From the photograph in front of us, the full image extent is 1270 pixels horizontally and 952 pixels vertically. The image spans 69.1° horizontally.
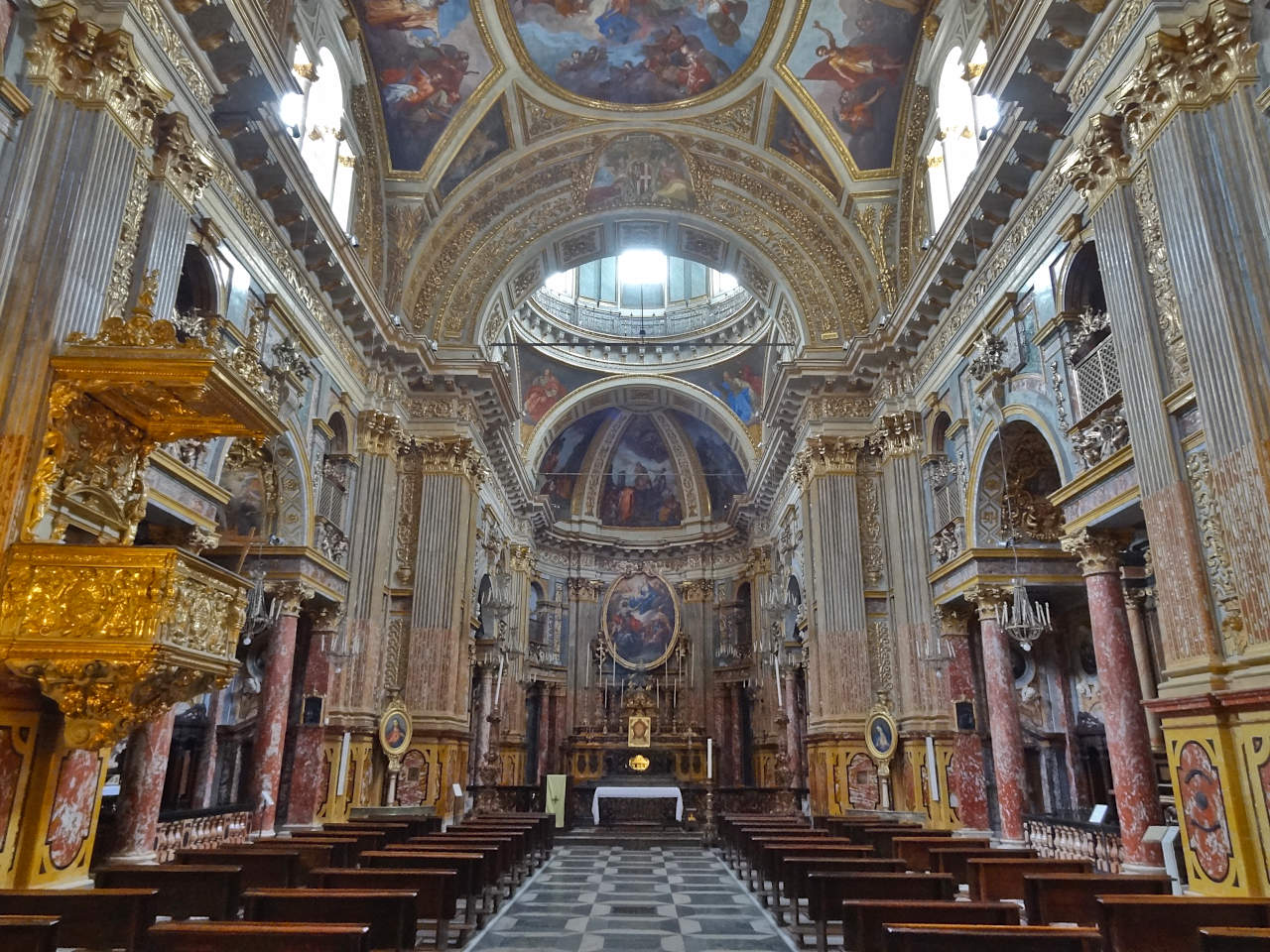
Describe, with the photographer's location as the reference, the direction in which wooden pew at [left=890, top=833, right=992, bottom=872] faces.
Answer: facing away from the viewer

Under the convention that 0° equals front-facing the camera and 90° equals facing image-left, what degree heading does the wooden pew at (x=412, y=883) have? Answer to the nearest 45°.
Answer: approximately 180°

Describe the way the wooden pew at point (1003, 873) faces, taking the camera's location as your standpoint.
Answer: facing away from the viewer

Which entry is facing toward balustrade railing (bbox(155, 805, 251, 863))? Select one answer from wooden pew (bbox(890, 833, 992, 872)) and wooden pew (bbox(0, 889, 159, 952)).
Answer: wooden pew (bbox(0, 889, 159, 952))

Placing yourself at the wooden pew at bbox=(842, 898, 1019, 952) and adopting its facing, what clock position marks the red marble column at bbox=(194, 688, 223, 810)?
The red marble column is roughly at 10 o'clock from the wooden pew.

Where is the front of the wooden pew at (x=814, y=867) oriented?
away from the camera

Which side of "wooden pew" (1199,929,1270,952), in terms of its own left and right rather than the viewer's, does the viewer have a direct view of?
back

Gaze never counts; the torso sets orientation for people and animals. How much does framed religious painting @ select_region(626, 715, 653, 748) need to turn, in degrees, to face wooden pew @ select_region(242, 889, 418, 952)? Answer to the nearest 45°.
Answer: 0° — it already faces it

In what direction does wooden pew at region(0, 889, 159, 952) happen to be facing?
away from the camera

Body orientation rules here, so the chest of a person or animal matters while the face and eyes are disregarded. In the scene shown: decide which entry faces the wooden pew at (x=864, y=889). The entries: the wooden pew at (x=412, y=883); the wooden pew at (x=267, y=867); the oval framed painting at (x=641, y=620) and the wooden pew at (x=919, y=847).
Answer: the oval framed painting

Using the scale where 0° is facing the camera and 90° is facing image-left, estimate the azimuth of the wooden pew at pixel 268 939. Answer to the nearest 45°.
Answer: approximately 180°

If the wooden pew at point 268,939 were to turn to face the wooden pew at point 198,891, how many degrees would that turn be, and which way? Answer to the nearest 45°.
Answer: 0° — it already faces it

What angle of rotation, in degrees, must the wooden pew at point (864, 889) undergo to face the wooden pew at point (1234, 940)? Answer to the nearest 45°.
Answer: approximately 135° to its right

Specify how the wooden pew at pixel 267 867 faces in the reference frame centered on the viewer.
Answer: facing away from the viewer

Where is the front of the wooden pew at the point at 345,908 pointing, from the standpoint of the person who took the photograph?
facing away from the viewer

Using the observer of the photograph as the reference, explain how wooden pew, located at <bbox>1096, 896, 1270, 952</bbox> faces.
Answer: facing away from the viewer

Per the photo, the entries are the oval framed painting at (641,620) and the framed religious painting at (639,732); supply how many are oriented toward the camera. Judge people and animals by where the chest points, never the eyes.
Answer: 2

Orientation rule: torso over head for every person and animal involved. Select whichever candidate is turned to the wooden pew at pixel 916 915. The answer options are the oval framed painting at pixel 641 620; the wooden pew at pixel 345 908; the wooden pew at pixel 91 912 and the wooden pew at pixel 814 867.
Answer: the oval framed painting
